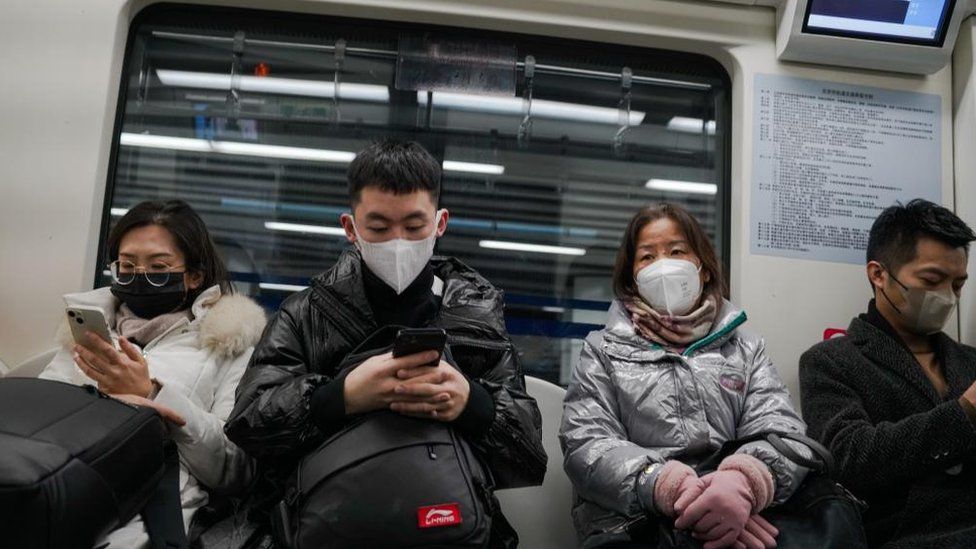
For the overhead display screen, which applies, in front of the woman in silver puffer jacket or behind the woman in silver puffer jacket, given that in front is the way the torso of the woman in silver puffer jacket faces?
behind

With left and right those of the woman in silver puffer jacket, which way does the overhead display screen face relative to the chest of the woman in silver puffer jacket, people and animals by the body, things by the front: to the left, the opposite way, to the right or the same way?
the same way

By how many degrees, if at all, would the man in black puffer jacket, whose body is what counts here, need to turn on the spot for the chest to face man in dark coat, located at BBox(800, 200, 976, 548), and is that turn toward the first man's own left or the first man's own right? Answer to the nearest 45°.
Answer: approximately 90° to the first man's own left

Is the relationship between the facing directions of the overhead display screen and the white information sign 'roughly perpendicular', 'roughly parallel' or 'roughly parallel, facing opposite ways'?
roughly parallel

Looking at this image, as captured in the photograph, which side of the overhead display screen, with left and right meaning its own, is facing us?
front

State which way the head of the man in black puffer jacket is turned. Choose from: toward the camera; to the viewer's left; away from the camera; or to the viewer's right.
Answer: toward the camera

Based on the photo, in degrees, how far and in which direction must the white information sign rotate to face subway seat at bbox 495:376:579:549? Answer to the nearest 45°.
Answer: approximately 45° to its right

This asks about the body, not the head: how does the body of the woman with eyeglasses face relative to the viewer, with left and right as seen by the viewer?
facing the viewer and to the left of the viewer

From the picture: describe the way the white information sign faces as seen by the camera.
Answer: facing the viewer

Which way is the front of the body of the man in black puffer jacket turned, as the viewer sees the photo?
toward the camera

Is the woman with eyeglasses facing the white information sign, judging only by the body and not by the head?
no

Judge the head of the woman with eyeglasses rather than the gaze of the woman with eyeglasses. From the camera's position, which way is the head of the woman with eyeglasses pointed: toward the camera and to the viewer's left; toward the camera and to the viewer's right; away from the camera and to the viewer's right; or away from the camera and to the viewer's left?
toward the camera and to the viewer's left

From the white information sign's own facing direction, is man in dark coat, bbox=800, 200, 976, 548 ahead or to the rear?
ahead
